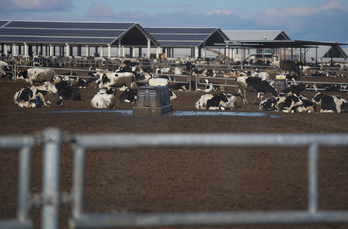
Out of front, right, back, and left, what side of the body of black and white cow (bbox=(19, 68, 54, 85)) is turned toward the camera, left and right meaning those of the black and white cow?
left

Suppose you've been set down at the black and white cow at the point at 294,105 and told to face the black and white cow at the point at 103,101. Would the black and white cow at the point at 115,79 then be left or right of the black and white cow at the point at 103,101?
right

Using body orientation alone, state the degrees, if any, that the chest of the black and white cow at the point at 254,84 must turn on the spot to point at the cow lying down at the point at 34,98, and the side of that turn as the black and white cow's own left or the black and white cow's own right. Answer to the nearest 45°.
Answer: approximately 135° to the black and white cow's own right

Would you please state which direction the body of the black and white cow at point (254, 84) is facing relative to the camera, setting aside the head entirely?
to the viewer's right

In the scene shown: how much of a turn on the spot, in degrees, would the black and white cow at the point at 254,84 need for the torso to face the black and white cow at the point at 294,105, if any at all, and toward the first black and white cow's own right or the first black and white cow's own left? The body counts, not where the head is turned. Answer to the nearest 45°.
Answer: approximately 90° to the first black and white cow's own right

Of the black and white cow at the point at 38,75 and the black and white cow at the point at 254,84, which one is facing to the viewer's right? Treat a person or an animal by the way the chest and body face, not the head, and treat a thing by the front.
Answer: the black and white cow at the point at 254,84

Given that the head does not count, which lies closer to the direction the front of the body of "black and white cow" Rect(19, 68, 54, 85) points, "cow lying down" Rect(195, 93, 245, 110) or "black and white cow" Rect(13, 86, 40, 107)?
the black and white cow

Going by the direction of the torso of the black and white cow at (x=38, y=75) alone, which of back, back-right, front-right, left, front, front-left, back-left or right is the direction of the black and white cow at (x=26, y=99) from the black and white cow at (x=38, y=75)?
left
